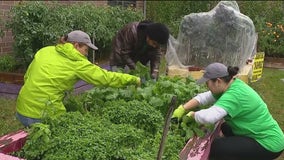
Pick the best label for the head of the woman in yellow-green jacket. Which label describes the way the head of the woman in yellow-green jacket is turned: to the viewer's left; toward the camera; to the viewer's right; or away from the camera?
to the viewer's right

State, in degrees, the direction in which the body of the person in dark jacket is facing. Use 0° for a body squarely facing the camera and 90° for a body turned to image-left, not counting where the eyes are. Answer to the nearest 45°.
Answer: approximately 315°

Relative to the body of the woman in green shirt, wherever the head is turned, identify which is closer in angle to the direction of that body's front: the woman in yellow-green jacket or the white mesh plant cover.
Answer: the woman in yellow-green jacket

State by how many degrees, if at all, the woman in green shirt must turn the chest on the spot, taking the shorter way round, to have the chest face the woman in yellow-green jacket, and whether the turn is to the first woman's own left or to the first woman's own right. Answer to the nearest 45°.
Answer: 0° — they already face them

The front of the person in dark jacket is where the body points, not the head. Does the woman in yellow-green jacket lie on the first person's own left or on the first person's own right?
on the first person's own right

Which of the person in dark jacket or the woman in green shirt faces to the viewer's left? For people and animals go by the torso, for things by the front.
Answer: the woman in green shirt

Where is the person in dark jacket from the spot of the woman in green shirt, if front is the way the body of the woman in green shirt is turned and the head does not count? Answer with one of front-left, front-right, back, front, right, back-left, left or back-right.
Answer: front-right

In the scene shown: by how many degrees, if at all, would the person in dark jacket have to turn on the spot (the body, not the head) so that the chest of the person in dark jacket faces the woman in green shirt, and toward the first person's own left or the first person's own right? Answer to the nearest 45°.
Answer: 0° — they already face them

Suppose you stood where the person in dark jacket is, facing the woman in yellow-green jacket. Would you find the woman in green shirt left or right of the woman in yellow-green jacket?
left

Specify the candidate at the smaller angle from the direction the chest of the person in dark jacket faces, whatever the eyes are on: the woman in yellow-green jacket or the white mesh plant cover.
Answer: the white mesh plant cover

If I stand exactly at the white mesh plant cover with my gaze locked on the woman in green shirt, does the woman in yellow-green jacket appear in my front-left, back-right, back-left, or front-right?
front-right

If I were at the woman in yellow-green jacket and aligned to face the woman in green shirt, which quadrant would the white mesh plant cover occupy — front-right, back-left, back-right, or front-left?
front-left

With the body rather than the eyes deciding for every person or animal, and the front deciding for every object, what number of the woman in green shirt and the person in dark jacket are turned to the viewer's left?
1

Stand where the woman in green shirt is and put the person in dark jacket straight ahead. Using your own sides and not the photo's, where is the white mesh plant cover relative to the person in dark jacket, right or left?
right

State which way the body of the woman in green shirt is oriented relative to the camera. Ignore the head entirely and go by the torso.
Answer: to the viewer's left
